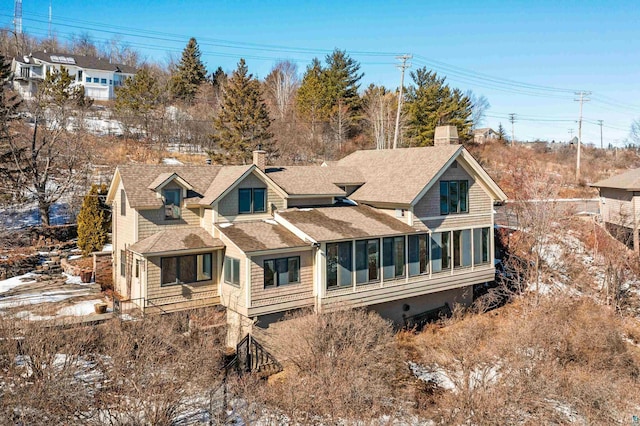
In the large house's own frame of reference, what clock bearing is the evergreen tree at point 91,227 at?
The evergreen tree is roughly at 4 o'clock from the large house.

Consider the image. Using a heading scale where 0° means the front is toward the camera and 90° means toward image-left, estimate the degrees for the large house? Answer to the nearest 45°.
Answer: approximately 0°

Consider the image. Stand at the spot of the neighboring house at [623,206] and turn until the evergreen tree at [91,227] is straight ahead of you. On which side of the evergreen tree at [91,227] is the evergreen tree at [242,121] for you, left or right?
right

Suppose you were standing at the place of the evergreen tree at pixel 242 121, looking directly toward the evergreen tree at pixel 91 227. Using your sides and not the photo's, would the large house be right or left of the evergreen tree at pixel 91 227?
left

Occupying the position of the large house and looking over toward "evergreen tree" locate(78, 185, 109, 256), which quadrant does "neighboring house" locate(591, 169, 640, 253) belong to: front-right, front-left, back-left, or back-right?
back-right

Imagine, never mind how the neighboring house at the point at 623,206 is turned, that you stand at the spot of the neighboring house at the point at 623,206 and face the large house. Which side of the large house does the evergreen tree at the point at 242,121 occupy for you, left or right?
right

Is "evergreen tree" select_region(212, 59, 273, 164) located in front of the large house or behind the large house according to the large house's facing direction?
behind

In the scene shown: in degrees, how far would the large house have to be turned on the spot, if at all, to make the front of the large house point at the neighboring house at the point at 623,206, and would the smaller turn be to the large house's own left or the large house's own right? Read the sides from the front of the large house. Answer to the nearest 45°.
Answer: approximately 135° to the large house's own left
